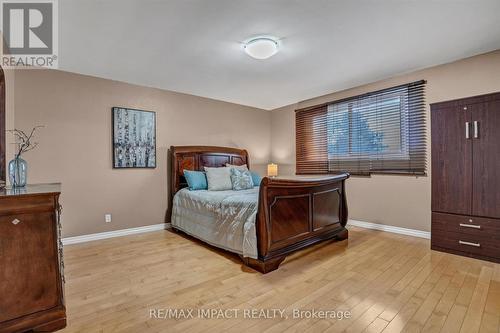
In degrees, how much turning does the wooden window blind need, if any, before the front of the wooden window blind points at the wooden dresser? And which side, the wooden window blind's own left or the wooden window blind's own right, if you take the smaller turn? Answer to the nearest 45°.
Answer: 0° — it already faces it

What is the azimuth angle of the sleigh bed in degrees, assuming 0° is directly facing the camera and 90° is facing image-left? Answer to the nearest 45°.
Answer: approximately 315°

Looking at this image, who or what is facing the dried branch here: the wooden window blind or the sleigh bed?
the wooden window blind

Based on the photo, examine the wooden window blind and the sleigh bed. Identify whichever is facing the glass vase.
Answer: the wooden window blind

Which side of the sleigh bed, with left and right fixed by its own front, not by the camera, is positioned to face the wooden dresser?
right

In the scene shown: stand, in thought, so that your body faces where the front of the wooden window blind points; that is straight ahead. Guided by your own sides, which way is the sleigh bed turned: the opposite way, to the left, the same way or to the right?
to the left

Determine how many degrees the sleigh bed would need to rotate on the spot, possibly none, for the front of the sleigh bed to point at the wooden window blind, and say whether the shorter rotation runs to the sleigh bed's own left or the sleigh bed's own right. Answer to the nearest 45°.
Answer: approximately 90° to the sleigh bed's own left

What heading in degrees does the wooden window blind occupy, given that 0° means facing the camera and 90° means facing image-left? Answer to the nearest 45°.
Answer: approximately 45°
